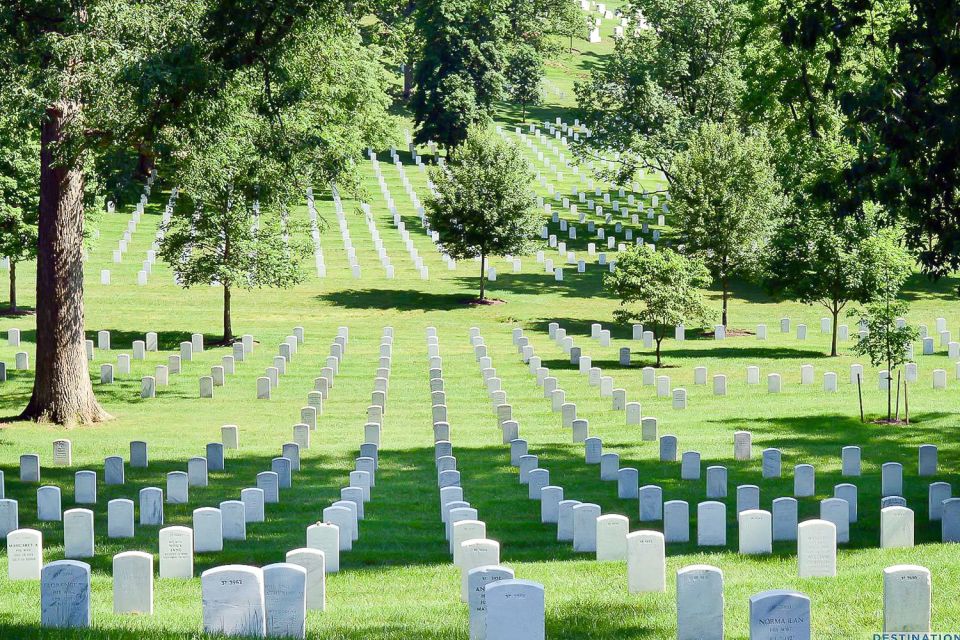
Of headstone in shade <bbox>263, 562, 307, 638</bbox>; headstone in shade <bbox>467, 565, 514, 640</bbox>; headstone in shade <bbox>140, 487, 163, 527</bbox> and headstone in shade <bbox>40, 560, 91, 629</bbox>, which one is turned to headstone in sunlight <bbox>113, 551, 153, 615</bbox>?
headstone in shade <bbox>140, 487, 163, 527</bbox>

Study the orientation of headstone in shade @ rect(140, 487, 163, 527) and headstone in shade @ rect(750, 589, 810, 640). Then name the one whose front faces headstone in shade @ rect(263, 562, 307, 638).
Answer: headstone in shade @ rect(140, 487, 163, 527)

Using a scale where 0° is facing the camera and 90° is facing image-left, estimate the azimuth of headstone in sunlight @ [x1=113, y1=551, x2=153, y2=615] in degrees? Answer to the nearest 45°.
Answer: approximately 0°

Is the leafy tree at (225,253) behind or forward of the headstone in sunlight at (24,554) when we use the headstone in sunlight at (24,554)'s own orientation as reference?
behind

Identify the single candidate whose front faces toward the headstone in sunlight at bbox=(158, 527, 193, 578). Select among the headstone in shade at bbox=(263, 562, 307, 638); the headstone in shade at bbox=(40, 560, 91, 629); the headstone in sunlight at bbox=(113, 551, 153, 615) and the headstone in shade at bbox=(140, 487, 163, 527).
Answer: the headstone in shade at bbox=(140, 487, 163, 527)

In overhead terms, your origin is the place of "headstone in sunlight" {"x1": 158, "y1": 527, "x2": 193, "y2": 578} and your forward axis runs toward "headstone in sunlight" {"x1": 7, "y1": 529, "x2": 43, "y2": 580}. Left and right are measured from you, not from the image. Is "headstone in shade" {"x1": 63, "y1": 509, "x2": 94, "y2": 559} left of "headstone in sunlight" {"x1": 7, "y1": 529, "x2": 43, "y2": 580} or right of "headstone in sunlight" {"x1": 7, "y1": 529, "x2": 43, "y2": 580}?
right

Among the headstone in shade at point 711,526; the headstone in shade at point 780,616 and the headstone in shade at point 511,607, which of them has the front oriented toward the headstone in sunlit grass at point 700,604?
the headstone in shade at point 711,526

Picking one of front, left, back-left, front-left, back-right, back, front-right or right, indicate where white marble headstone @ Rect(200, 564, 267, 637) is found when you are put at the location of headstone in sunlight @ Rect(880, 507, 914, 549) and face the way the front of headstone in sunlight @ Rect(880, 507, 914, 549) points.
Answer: front-right

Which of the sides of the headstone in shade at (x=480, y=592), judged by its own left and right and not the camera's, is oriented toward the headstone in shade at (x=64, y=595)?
right

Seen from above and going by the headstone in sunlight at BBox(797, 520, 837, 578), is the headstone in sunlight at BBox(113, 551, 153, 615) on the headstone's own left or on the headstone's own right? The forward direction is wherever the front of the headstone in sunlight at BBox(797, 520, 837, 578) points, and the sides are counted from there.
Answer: on the headstone's own right

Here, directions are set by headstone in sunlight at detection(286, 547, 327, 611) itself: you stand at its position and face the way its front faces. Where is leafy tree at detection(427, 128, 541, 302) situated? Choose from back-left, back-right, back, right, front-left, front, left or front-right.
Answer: back

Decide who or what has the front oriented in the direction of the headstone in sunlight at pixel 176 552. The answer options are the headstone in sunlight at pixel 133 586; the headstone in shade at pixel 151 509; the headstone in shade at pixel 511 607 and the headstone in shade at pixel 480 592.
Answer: the headstone in shade at pixel 151 509

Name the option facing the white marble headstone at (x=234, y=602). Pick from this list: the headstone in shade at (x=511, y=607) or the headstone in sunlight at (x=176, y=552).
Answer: the headstone in sunlight at (x=176, y=552)
